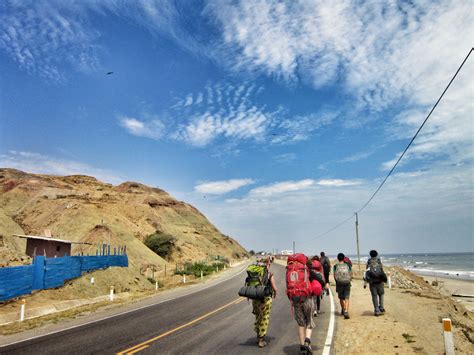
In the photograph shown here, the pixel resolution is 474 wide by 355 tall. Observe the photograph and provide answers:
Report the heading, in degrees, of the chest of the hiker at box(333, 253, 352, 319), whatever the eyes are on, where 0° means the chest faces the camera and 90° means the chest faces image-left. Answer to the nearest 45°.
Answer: approximately 180°

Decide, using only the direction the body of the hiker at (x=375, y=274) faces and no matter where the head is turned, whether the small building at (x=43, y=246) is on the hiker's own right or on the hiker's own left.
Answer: on the hiker's own left

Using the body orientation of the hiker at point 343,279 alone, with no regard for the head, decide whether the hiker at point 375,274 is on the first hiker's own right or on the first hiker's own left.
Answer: on the first hiker's own right

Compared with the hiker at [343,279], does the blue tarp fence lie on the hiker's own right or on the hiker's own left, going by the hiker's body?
on the hiker's own left

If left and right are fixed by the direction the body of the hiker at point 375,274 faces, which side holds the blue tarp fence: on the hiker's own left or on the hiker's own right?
on the hiker's own left

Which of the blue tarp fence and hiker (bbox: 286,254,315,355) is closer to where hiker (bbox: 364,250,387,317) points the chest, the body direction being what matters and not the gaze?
the blue tarp fence

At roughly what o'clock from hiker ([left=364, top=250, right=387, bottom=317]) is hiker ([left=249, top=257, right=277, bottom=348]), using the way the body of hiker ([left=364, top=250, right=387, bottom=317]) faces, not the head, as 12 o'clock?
hiker ([left=249, top=257, right=277, bottom=348]) is roughly at 7 o'clock from hiker ([left=364, top=250, right=387, bottom=317]).

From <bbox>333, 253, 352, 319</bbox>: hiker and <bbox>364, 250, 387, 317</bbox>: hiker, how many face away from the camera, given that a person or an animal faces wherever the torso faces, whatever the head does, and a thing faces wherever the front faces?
2

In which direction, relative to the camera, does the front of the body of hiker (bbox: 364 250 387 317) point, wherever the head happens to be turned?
away from the camera

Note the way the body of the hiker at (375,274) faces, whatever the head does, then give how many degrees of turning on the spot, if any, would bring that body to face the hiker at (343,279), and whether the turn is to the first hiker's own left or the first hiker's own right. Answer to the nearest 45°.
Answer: approximately 135° to the first hiker's own left

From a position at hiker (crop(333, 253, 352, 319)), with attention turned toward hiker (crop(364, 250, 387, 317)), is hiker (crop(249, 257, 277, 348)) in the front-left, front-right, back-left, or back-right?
back-right

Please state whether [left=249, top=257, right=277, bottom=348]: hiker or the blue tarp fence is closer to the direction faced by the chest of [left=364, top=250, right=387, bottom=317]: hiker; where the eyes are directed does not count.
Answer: the blue tarp fence
